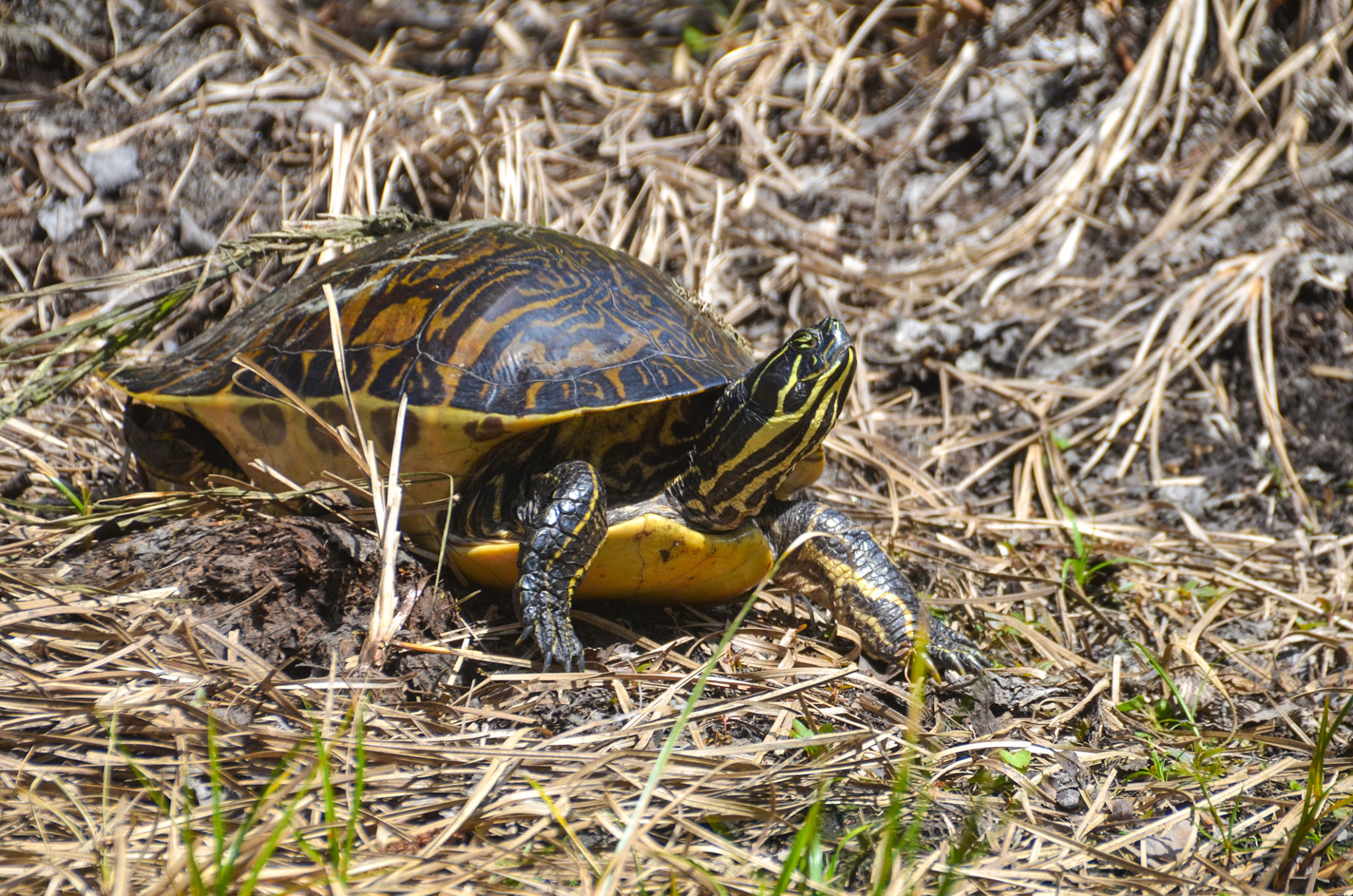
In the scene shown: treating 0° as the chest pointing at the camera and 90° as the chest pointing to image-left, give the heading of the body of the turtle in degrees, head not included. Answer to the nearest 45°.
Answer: approximately 315°

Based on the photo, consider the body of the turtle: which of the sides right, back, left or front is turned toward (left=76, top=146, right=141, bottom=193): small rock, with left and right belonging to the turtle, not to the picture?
back
